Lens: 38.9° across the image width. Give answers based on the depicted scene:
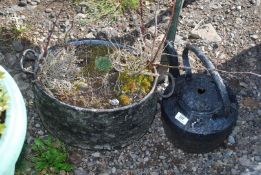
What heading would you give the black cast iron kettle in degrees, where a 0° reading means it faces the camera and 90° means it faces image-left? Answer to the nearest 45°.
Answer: approximately 135°

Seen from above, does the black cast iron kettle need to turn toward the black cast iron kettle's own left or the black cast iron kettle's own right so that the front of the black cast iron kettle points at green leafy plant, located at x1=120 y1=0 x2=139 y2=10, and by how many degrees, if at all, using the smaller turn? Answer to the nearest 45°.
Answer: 0° — it already faces it

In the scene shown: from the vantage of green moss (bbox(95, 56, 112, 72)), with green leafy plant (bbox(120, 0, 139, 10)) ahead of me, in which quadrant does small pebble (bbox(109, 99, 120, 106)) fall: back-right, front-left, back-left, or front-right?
back-right
